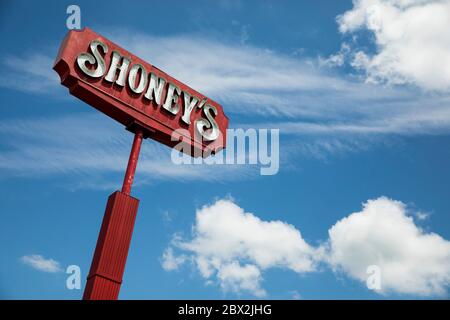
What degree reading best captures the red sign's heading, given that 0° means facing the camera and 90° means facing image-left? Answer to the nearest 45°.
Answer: approximately 315°
